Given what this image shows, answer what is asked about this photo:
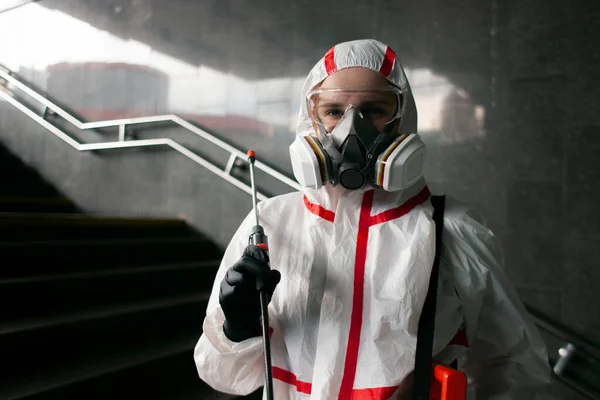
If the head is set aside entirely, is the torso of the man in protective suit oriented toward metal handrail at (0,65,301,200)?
no

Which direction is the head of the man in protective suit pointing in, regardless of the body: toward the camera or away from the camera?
toward the camera

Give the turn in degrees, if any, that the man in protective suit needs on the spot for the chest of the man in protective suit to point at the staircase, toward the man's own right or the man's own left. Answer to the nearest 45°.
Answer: approximately 135° to the man's own right

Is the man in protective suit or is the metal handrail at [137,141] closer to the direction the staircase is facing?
the man in protective suit

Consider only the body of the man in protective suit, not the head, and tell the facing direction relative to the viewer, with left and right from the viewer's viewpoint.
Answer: facing the viewer

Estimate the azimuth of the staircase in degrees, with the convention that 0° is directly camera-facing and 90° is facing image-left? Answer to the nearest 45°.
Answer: approximately 315°

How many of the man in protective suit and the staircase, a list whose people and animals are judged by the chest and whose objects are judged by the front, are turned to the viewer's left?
0
